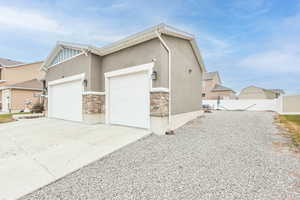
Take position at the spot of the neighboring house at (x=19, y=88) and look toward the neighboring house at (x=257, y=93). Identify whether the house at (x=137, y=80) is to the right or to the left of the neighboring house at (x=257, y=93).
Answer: right

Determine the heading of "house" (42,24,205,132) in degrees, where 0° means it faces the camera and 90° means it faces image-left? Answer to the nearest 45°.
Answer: approximately 45°

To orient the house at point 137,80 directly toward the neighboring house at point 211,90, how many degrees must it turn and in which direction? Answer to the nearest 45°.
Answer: approximately 180°

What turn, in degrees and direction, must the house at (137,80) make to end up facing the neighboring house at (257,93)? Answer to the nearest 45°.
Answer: approximately 180°

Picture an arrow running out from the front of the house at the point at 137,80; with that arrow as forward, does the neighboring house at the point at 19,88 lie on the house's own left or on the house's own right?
on the house's own right

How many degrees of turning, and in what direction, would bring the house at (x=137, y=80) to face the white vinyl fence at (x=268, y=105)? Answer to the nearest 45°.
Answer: approximately 180°
